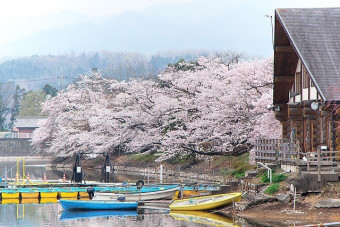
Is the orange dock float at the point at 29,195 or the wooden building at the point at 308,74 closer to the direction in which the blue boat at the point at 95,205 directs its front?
the orange dock float

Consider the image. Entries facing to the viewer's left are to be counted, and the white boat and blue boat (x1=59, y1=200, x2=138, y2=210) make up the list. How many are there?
1

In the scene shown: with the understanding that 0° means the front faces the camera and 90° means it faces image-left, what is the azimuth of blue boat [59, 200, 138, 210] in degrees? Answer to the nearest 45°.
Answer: approximately 90°

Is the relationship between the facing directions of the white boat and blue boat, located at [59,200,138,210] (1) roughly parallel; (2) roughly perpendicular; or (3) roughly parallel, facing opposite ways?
roughly parallel, facing opposite ways

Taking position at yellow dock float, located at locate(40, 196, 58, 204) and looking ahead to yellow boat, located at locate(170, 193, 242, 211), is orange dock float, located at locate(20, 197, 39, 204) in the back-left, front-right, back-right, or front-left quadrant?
back-right

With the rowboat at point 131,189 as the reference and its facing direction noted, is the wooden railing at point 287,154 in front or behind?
in front

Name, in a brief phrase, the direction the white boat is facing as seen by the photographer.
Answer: facing to the right of the viewer

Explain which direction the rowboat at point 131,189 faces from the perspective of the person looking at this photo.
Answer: facing to the right of the viewer
